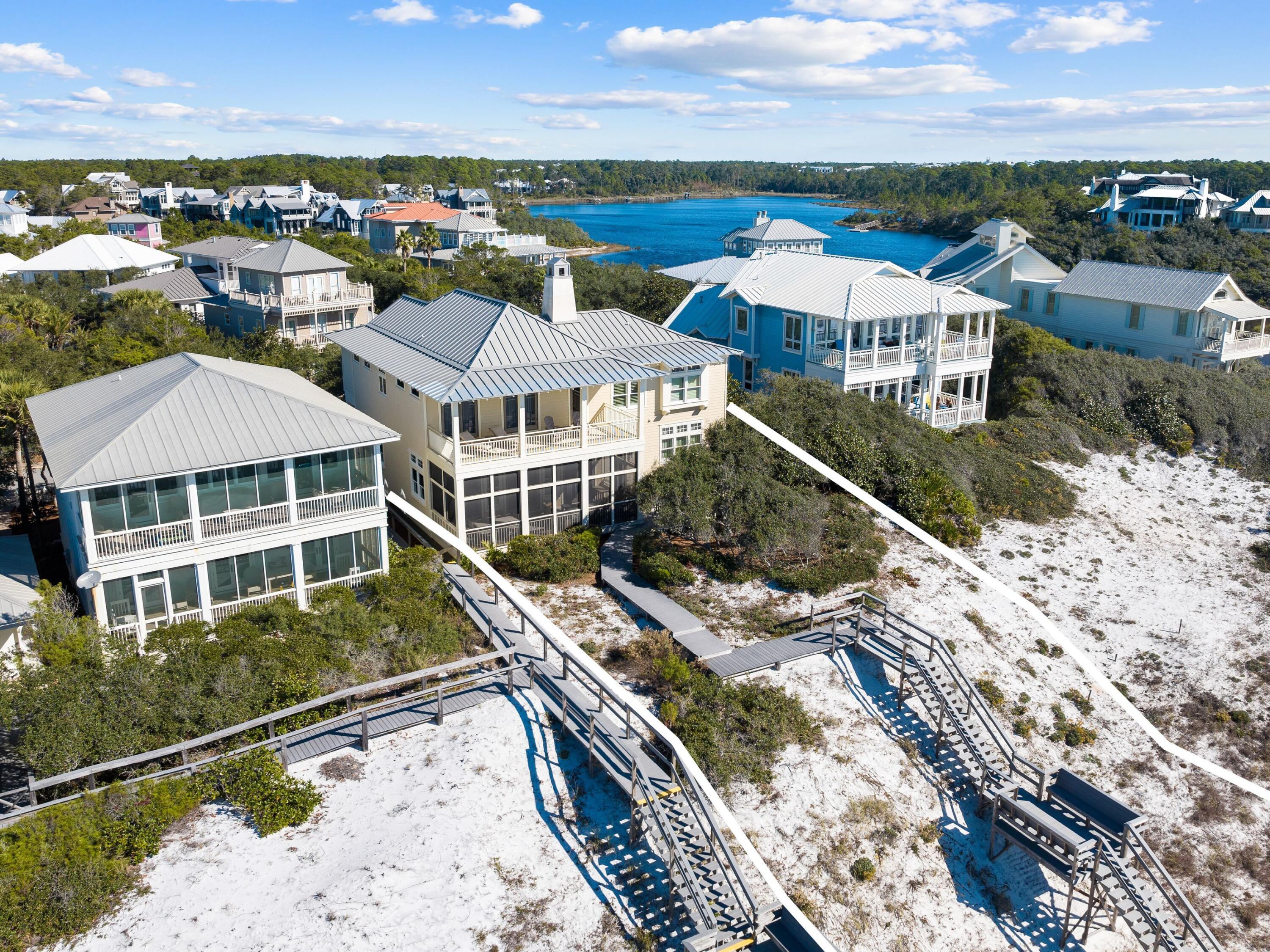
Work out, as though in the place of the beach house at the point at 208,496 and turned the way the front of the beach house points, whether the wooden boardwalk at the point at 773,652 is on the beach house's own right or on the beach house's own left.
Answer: on the beach house's own left

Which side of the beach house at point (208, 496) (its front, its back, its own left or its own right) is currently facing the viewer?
front

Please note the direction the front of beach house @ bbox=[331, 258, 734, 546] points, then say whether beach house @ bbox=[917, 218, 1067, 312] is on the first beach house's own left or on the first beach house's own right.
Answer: on the first beach house's own left

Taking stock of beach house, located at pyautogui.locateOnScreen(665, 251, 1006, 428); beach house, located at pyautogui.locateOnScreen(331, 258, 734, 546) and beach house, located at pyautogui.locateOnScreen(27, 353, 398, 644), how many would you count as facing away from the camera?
0

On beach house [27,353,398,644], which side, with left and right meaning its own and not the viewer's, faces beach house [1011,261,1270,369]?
left

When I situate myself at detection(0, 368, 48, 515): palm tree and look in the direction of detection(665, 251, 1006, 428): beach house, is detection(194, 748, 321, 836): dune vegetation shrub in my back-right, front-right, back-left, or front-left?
front-right

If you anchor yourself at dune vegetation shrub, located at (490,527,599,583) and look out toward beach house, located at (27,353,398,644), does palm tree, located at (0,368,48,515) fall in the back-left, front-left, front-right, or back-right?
front-right

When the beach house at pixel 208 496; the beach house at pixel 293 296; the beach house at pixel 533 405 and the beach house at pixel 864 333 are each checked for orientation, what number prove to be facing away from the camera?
0

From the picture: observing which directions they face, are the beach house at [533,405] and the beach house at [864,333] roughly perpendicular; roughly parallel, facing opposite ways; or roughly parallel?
roughly parallel

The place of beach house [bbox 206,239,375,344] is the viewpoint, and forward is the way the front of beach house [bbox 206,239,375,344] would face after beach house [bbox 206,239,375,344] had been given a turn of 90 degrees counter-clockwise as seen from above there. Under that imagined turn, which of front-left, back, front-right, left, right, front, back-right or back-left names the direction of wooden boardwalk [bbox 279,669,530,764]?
back-right

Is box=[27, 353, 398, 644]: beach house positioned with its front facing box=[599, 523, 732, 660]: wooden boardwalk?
no

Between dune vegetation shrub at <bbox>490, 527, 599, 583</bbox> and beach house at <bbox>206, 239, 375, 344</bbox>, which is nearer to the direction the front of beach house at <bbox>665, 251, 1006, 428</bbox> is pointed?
the dune vegetation shrub

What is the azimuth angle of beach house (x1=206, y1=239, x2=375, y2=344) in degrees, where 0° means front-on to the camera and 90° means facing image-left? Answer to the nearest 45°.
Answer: approximately 315°

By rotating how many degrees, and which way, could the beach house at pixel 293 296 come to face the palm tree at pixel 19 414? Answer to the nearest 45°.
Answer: approximately 45° to its right

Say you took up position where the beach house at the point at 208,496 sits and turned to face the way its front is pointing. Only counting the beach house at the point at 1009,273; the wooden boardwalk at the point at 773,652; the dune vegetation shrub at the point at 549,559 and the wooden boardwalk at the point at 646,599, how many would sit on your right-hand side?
0

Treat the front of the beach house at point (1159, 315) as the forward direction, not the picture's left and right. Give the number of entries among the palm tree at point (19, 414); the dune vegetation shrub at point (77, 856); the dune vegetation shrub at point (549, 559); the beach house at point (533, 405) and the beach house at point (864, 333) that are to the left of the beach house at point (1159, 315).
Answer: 0

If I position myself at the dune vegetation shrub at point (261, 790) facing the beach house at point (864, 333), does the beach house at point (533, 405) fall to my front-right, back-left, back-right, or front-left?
front-left

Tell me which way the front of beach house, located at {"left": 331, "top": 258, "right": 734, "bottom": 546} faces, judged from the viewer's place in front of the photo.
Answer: facing the viewer and to the right of the viewer

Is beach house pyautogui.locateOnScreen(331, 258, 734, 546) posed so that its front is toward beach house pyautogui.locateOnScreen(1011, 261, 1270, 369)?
no

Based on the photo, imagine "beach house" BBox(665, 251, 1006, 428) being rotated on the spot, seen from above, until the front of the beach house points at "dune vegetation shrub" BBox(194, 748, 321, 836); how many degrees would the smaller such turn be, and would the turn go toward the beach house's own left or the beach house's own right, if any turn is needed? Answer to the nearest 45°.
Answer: approximately 45° to the beach house's own right
